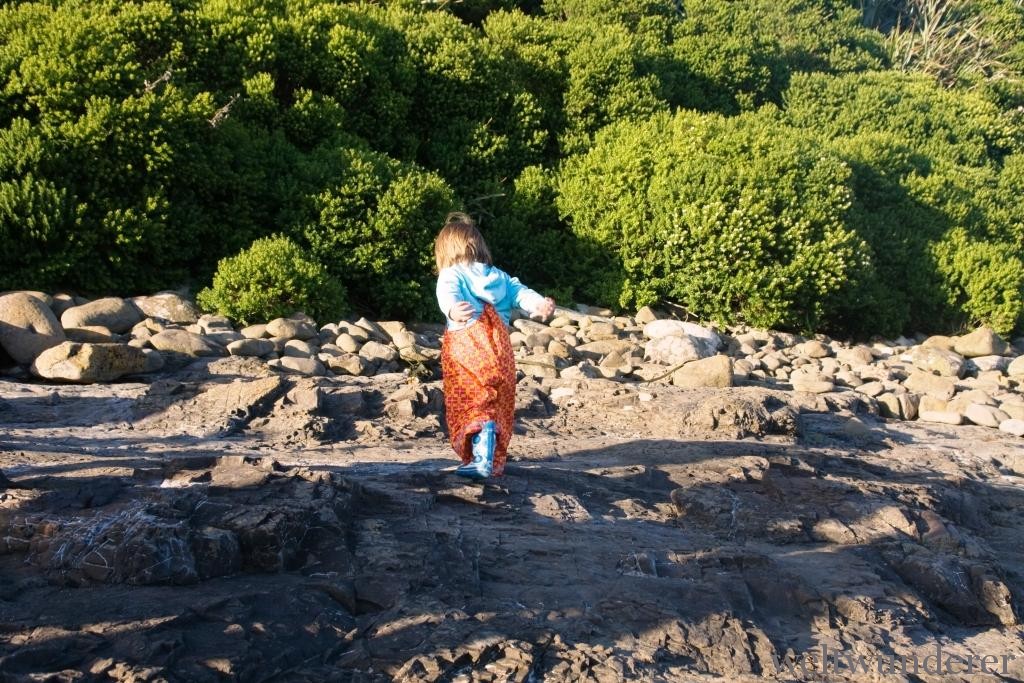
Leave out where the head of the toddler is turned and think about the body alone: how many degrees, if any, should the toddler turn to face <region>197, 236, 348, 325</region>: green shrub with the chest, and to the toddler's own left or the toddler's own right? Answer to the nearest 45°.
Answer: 0° — they already face it

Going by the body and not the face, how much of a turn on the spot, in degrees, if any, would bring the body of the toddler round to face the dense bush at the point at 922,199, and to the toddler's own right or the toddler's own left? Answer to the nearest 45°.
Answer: approximately 90° to the toddler's own right

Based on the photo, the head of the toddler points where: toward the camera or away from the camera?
away from the camera

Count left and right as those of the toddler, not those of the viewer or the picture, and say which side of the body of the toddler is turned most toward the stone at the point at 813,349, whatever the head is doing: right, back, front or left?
right

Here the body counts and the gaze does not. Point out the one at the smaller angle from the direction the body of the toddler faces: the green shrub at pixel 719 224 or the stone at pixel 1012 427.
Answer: the green shrub

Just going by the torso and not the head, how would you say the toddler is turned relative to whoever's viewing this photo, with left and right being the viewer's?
facing away from the viewer and to the left of the viewer

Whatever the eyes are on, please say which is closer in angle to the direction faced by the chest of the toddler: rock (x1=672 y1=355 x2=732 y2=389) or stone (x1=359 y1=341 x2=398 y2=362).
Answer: the stone

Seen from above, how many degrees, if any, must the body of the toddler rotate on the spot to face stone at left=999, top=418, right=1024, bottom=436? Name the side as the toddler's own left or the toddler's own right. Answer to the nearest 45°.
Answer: approximately 90° to the toddler's own right
